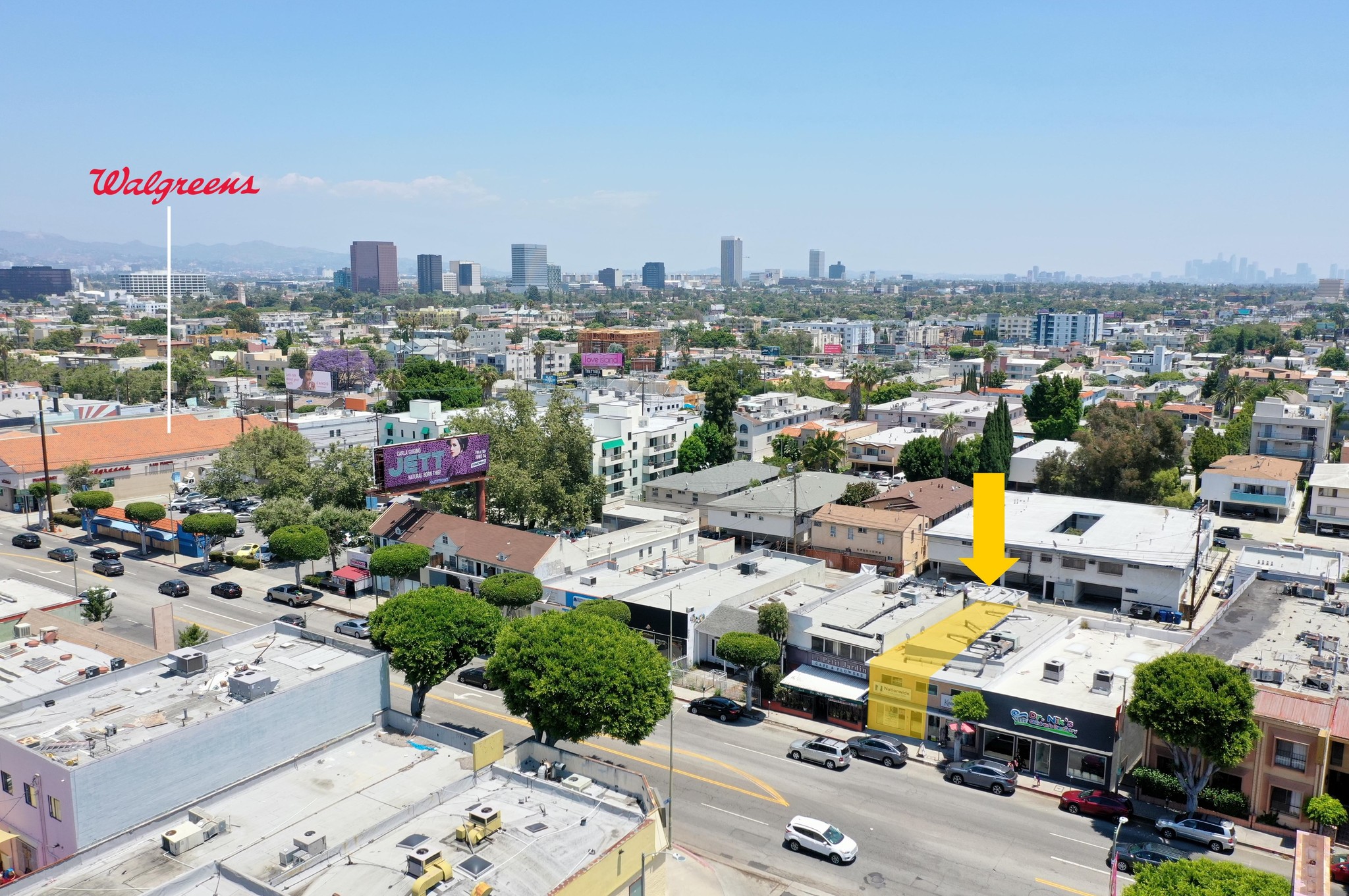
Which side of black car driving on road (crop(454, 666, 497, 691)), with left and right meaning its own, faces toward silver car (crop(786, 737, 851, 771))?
back

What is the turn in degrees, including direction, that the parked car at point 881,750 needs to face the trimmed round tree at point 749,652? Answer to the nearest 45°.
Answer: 0° — it already faces it

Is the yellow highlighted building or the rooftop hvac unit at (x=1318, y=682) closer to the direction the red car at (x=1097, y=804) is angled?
the yellow highlighted building

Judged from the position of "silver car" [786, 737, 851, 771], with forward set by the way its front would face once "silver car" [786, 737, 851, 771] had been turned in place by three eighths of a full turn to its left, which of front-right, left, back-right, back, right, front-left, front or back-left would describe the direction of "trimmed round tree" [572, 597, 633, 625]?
back-right

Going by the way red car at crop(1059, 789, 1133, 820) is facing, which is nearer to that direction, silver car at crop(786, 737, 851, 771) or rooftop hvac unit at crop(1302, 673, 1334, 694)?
the silver car

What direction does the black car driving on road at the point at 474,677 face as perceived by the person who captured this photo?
facing away from the viewer and to the left of the viewer

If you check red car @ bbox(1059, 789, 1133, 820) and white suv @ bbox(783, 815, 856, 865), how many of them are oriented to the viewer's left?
1

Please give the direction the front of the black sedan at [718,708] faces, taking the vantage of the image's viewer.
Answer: facing away from the viewer and to the left of the viewer

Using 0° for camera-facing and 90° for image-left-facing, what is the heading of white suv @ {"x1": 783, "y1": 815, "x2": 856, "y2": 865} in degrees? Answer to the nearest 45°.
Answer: approximately 315°

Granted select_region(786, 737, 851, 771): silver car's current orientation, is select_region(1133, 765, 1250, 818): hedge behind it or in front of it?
behind

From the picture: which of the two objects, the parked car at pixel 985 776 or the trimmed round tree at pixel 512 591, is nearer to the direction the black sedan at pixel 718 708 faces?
the trimmed round tree

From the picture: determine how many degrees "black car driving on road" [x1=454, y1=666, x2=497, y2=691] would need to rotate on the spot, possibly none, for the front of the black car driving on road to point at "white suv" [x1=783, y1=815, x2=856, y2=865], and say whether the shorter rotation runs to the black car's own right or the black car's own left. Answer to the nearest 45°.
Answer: approximately 180°

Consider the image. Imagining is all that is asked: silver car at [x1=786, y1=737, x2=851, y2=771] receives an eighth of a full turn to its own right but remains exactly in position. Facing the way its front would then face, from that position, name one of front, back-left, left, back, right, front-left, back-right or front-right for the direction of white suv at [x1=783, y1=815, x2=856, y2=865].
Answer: back

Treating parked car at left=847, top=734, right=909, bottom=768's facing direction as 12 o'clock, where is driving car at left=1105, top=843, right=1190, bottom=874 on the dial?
driving car at left=1105, top=843, right=1190, bottom=874 is roughly at 6 o'clock from parked car at left=847, top=734, right=909, bottom=768.

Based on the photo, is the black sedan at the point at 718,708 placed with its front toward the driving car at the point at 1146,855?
no

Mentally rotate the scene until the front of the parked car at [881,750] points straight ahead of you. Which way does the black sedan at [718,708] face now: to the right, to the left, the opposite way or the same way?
the same way

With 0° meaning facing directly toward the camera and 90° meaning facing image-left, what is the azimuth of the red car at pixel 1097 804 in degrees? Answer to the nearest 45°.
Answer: approximately 90°

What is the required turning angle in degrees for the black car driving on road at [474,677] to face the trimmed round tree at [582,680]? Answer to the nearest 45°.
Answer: approximately 135° to its left

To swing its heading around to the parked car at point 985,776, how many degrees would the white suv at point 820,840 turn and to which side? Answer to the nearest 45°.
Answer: approximately 90° to its left

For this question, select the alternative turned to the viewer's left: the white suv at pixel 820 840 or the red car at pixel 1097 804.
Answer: the red car

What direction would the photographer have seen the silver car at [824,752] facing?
facing away from the viewer and to the left of the viewer

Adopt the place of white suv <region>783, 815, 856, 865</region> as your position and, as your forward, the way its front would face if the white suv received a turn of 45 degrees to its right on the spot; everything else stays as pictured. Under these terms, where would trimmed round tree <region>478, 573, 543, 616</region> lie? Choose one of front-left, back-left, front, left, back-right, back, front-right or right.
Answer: back-right
